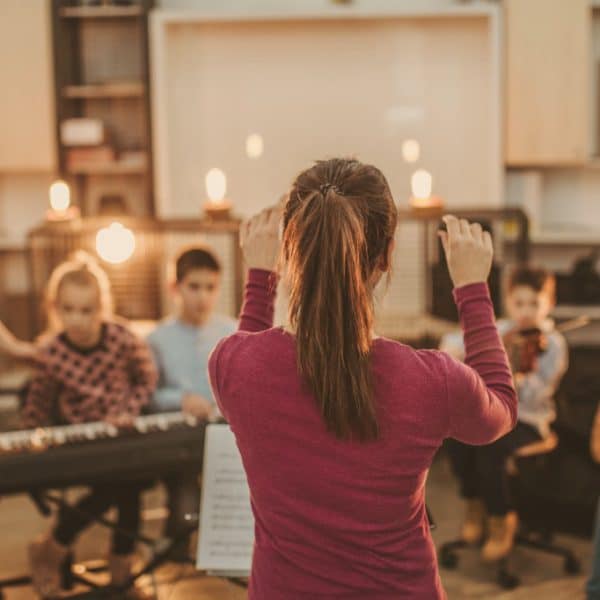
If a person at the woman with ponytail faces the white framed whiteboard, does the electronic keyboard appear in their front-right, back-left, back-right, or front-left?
front-left

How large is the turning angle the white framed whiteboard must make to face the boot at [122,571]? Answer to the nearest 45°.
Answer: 0° — it already faces it

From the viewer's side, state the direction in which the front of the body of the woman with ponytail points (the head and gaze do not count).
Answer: away from the camera

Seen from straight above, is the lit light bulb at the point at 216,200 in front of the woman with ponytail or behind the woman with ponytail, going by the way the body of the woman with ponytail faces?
in front

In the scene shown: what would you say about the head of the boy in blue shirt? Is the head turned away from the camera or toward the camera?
toward the camera

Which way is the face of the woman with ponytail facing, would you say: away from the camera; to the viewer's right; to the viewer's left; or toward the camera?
away from the camera

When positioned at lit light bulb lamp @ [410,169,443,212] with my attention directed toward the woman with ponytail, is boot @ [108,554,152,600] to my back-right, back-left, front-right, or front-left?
front-right

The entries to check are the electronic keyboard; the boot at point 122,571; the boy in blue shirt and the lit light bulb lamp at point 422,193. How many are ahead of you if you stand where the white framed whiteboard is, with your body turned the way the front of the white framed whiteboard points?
4

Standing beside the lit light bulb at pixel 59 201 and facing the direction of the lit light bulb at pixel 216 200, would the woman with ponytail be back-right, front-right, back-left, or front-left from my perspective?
front-right

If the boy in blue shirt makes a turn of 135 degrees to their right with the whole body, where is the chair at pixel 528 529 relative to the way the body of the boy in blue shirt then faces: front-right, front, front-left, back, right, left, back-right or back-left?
back-right

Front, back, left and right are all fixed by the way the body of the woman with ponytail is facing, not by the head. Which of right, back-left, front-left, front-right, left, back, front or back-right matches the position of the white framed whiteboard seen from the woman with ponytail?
front

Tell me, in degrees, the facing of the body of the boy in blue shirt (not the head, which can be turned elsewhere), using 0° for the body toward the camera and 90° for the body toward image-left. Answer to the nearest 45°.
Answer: approximately 0°

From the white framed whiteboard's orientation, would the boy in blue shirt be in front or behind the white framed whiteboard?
in front

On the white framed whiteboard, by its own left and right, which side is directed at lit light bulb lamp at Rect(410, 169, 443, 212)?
front

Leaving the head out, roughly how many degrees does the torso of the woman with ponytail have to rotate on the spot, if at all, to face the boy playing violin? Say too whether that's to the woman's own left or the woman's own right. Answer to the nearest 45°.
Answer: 0° — they already face them

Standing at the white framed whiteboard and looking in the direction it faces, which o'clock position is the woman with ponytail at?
The woman with ponytail is roughly at 12 o'clock from the white framed whiteboard.

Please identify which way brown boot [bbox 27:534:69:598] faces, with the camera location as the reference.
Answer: facing the viewer
